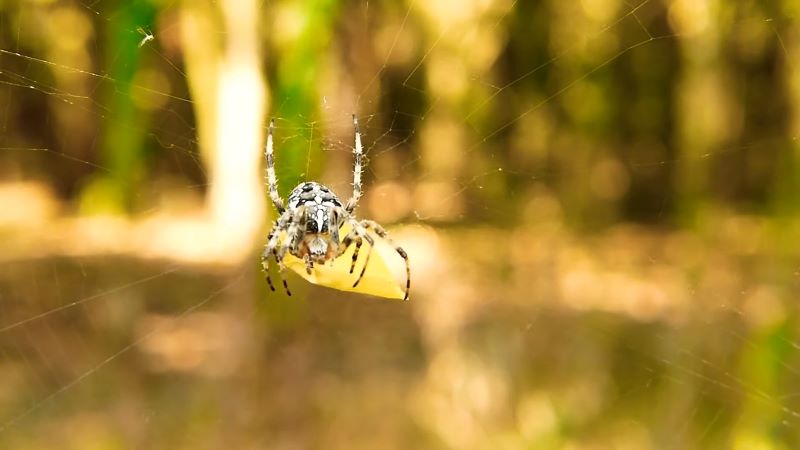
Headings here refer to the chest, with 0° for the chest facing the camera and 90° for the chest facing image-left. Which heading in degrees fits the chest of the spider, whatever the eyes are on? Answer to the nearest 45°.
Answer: approximately 0°
